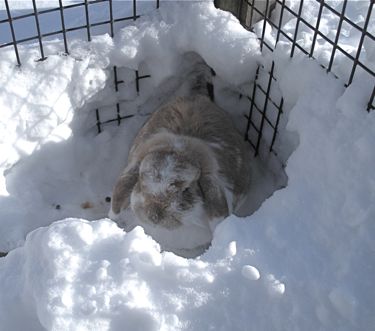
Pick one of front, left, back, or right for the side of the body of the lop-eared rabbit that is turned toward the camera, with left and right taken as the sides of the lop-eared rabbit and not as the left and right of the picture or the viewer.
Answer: front

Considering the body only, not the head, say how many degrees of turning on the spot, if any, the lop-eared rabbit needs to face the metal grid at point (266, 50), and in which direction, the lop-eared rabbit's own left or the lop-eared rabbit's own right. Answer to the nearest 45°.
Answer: approximately 135° to the lop-eared rabbit's own left

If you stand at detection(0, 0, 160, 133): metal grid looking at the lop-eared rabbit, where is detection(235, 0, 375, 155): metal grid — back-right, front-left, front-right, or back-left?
front-left

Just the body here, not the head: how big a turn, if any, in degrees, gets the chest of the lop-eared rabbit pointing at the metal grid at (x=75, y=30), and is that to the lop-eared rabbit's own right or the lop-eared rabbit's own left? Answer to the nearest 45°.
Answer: approximately 135° to the lop-eared rabbit's own right
